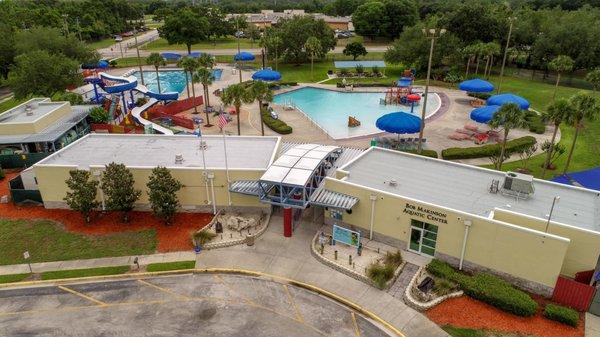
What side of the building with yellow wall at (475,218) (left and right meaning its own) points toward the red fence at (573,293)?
left

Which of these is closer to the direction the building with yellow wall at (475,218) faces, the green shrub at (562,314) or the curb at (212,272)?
the curb

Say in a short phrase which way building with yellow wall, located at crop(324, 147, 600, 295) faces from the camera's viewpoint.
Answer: facing the viewer and to the left of the viewer

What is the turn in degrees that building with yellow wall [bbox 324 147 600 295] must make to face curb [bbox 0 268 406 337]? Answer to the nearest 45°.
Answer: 0° — it already faces it

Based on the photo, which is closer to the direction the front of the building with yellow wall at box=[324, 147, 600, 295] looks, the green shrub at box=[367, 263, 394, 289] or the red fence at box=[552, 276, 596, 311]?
the green shrub

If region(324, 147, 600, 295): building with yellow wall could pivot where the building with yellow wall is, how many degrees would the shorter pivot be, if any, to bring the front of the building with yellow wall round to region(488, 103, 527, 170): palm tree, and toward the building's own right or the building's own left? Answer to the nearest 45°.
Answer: approximately 135° to the building's own right

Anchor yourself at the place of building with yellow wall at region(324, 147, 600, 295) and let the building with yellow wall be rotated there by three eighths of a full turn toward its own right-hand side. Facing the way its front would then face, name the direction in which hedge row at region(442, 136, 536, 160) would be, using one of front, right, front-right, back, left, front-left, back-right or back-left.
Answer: front

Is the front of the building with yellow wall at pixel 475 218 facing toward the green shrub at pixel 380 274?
yes

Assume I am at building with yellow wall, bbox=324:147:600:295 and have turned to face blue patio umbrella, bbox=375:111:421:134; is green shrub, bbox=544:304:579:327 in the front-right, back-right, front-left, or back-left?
back-right

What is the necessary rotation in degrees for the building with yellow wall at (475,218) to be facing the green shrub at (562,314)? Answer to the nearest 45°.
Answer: approximately 90° to its left

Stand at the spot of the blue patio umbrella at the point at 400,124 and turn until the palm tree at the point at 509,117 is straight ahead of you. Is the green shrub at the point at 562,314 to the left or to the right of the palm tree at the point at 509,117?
right

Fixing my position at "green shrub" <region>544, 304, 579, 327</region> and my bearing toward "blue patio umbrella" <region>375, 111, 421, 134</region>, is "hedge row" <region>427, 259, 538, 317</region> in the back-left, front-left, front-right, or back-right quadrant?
front-left

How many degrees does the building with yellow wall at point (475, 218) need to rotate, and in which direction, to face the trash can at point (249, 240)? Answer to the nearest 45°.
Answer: approximately 45° to its right

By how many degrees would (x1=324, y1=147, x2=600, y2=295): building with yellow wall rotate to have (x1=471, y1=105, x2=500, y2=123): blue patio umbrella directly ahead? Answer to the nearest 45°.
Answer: approximately 135° to its right
